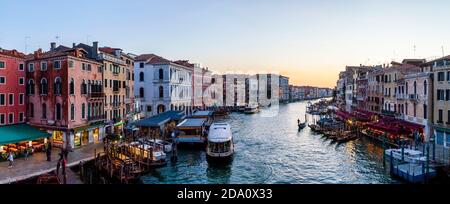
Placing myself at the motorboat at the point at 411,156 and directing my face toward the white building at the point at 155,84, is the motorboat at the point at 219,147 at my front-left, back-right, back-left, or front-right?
front-left

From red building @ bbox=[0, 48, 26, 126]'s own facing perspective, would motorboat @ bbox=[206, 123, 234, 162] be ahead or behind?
ahead

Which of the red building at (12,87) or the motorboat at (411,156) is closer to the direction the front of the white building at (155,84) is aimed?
the motorboat

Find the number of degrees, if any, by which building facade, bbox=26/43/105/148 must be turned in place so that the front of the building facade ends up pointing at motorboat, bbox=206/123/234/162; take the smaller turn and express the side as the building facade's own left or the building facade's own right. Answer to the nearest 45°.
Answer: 0° — it already faces it

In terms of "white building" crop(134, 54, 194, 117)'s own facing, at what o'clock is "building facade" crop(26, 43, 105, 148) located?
The building facade is roughly at 2 o'clock from the white building.

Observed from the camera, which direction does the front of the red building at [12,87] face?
facing the viewer and to the right of the viewer

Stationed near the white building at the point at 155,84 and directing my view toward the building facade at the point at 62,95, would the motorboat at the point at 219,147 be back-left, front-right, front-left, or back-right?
front-left

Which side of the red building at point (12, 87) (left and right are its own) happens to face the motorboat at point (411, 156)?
front

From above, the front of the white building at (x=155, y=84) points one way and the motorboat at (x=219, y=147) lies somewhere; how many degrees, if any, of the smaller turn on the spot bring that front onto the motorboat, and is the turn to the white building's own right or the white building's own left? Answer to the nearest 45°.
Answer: approximately 45° to the white building's own right
